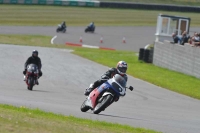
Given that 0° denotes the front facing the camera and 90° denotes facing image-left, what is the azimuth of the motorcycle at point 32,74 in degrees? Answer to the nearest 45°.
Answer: approximately 0°

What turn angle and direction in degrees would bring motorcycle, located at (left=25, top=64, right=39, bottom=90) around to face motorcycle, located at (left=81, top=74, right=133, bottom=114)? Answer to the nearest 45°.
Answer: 0° — it already faces it
